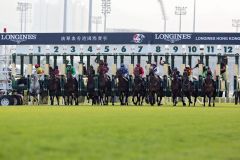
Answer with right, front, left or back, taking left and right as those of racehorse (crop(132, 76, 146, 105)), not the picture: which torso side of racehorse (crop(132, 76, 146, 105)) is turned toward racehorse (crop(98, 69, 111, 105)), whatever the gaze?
right

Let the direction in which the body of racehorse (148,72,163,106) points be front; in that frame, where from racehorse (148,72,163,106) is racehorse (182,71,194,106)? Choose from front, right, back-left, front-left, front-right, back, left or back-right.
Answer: left

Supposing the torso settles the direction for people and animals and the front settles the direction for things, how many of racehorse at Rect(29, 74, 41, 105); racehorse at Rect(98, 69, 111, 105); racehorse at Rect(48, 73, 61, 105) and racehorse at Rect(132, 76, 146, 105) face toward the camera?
4

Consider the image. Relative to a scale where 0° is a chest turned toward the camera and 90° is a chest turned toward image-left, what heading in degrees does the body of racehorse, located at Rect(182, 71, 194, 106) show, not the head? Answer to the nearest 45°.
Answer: approximately 0°

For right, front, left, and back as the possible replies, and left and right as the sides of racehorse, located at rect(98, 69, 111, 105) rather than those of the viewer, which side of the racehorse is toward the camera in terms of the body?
front

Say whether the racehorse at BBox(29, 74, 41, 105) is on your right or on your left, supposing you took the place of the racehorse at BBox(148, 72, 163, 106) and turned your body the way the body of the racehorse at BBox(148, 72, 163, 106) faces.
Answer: on your right

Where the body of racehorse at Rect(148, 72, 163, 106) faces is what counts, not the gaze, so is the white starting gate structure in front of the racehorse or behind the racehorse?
behind

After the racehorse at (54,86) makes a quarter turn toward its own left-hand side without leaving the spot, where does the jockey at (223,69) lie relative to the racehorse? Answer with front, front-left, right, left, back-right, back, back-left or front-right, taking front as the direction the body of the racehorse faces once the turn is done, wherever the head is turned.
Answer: front

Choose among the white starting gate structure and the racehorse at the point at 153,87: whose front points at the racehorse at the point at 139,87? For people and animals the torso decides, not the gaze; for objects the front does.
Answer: the white starting gate structure

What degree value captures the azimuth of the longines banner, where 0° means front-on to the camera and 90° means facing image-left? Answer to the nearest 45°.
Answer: approximately 0°

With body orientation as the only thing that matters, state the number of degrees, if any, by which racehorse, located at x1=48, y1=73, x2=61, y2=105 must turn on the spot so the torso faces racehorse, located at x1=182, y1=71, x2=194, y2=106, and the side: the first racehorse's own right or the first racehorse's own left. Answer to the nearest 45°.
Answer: approximately 90° to the first racehorse's own left

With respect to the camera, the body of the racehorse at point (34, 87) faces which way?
toward the camera
